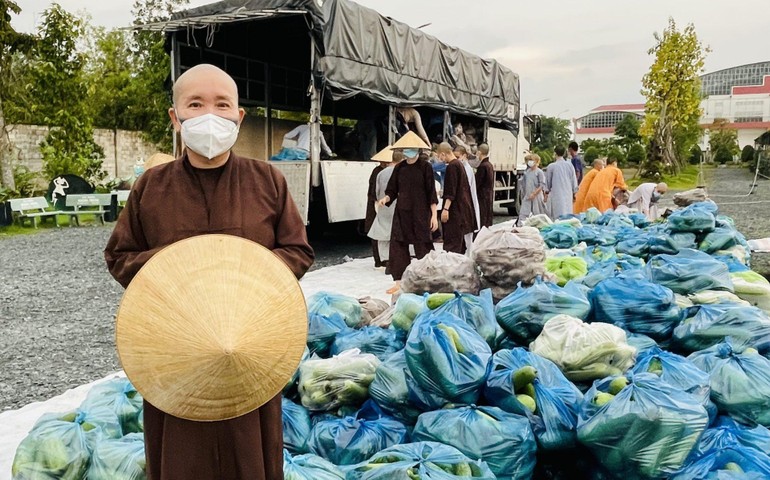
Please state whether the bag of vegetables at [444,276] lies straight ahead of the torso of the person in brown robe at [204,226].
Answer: no

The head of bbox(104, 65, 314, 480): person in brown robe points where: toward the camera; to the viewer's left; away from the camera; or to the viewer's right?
toward the camera

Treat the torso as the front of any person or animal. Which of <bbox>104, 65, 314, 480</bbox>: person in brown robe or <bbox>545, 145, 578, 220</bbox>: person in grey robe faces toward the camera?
the person in brown robe

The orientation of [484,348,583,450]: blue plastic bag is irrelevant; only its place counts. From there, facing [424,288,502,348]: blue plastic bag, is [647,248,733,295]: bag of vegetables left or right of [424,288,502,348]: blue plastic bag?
right

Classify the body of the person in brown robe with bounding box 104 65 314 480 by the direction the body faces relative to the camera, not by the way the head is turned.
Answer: toward the camera

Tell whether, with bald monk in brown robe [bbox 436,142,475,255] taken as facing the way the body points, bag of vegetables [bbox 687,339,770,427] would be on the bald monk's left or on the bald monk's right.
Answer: on the bald monk's left

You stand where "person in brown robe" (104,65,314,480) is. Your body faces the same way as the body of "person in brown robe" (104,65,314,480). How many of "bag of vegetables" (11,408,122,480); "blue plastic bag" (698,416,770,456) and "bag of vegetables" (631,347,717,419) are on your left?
2

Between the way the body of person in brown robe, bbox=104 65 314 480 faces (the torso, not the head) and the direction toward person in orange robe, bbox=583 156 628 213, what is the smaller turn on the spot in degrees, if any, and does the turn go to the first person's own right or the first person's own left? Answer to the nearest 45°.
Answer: approximately 135° to the first person's own left

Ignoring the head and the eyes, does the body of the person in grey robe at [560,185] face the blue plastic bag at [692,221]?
no

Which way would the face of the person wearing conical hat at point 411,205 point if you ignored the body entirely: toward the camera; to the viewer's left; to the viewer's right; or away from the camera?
toward the camera
